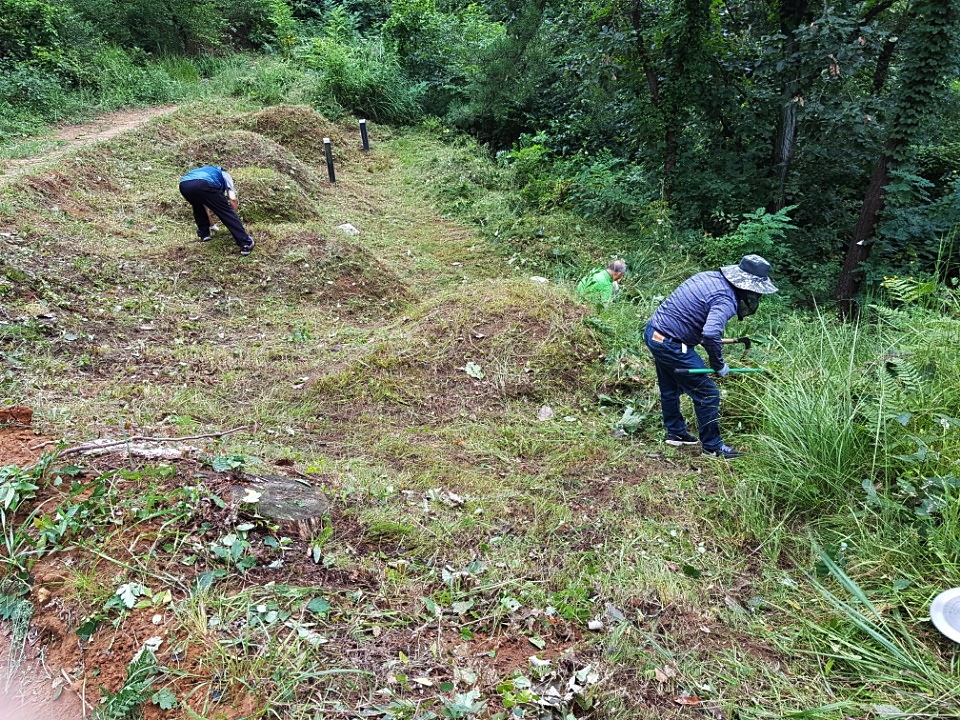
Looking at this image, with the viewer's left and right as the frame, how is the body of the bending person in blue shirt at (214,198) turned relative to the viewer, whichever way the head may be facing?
facing away from the viewer and to the right of the viewer

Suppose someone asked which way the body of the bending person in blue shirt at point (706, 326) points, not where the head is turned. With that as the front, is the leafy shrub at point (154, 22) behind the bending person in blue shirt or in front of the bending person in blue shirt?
behind

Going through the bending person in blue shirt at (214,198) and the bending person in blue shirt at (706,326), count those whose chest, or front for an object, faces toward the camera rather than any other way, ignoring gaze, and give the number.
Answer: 0

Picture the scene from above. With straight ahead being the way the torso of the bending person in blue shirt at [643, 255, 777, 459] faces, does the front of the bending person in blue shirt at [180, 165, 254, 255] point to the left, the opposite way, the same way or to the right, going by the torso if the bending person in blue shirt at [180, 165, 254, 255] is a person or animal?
to the left

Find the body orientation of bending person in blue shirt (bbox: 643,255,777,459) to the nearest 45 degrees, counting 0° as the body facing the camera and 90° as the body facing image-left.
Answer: approximately 270°

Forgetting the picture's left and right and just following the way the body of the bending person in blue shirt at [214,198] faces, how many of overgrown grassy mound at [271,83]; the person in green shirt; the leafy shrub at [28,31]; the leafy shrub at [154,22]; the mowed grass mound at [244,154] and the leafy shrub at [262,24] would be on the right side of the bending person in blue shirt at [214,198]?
1

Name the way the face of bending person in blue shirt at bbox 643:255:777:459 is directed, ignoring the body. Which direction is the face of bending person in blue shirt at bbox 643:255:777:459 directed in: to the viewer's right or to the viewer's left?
to the viewer's right

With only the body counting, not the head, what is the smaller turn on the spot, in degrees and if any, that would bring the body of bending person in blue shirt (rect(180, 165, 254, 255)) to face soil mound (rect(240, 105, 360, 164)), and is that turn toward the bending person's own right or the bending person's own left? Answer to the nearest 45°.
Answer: approximately 45° to the bending person's own left

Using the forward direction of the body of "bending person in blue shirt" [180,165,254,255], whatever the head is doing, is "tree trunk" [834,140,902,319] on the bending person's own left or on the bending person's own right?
on the bending person's own right

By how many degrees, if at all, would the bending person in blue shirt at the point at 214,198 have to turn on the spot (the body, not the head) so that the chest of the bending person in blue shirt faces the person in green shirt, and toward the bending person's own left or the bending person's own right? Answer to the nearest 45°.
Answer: approximately 90° to the bending person's own right

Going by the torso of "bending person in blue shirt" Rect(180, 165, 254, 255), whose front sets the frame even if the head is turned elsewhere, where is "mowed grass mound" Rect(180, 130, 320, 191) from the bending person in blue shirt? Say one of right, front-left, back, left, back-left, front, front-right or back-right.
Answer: front-left

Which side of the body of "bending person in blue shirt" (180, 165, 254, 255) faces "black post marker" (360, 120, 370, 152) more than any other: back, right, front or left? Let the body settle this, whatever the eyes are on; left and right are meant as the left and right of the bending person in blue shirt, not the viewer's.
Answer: front

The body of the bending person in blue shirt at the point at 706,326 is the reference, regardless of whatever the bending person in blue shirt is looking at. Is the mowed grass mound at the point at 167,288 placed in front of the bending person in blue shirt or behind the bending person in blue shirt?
behind
